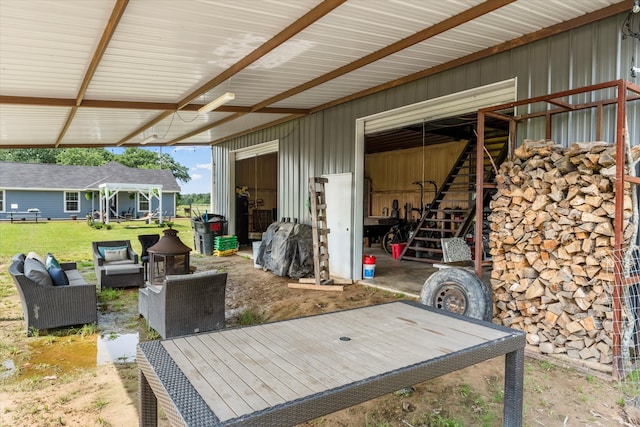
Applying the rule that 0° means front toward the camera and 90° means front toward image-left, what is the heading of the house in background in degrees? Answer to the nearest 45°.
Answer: approximately 0°

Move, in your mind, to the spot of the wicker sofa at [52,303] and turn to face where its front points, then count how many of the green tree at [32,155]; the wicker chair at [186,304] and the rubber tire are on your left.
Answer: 1

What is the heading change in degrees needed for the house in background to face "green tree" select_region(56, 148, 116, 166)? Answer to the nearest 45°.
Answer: approximately 180°

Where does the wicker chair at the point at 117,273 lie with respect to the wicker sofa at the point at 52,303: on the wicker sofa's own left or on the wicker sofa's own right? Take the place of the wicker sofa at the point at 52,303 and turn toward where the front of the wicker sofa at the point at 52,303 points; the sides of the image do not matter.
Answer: on the wicker sofa's own left

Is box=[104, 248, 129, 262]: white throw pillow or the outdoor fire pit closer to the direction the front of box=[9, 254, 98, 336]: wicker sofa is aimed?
the outdoor fire pit

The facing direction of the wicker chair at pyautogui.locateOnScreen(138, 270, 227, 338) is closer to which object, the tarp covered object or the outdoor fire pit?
the outdoor fire pit

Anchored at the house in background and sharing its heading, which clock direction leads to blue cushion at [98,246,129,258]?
The blue cushion is roughly at 12 o'clock from the house in background.

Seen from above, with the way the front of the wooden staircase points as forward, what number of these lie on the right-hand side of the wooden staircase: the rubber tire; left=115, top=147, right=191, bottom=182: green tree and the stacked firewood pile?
1

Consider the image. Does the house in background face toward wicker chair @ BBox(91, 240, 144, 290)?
yes

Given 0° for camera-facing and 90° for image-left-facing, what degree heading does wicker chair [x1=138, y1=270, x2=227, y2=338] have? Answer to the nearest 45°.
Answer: approximately 135°

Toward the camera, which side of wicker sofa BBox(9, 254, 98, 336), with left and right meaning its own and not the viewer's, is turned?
right

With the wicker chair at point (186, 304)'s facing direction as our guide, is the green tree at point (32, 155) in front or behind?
in front

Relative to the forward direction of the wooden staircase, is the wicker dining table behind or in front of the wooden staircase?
in front

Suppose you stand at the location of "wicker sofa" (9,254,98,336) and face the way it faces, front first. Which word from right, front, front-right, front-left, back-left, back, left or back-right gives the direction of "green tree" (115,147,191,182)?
left
